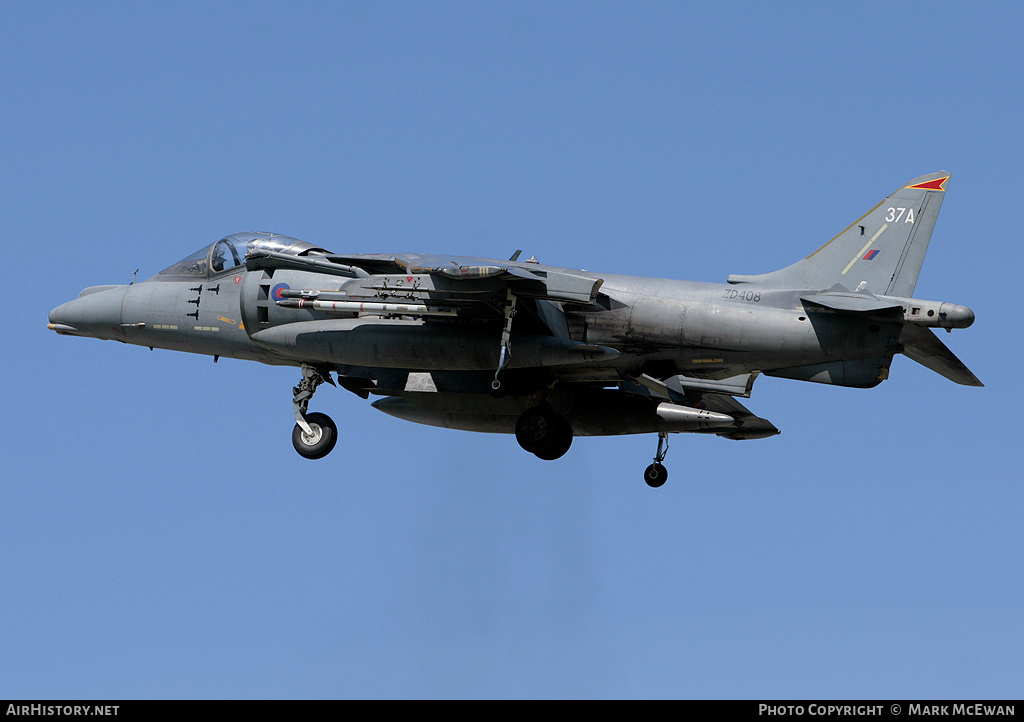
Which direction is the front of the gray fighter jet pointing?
to the viewer's left
